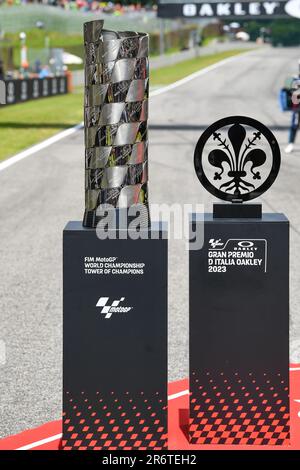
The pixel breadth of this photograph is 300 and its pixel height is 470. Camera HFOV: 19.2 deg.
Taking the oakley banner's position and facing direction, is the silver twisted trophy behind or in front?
in front

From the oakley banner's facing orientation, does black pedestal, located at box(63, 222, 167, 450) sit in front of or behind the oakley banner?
in front

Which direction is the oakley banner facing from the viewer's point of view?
toward the camera

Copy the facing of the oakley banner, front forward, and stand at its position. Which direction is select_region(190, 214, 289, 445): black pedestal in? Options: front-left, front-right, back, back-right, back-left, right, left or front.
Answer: front
